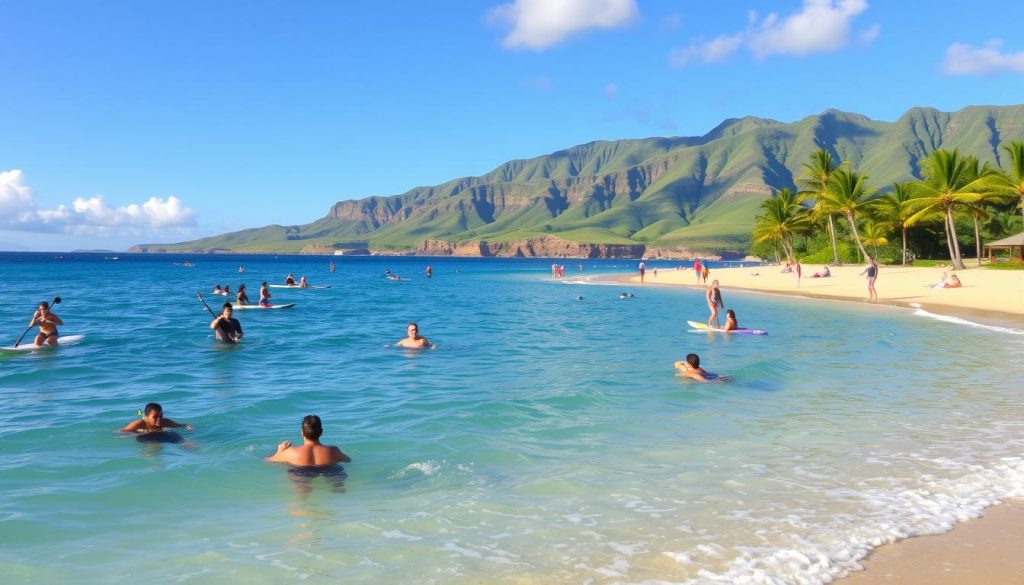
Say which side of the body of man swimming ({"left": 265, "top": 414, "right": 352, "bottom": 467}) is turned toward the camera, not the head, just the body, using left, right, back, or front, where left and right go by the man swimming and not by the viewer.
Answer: back

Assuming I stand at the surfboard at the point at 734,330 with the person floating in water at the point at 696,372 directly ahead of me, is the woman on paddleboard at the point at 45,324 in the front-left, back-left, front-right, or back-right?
front-right

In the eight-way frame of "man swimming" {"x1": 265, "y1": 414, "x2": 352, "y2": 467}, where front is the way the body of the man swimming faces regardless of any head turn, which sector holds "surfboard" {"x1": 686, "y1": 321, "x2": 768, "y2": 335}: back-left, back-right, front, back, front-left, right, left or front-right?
front-right

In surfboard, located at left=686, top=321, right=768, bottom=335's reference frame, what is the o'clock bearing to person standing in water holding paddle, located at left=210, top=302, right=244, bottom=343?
The person standing in water holding paddle is roughly at 11 o'clock from the surfboard.

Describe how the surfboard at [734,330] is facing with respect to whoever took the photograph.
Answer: facing to the left of the viewer

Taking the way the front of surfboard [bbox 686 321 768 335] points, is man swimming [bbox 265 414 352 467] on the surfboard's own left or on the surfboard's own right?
on the surfboard's own left

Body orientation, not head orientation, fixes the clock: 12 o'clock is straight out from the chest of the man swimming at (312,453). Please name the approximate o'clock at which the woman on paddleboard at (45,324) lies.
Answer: The woman on paddleboard is roughly at 11 o'clock from the man swimming.

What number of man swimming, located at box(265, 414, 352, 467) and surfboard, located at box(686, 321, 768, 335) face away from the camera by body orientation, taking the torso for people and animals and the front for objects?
1

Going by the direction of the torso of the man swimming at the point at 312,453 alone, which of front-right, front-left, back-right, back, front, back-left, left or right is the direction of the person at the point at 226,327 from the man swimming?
front

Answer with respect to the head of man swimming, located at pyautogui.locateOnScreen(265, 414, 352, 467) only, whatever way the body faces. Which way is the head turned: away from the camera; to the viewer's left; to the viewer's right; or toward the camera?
away from the camera

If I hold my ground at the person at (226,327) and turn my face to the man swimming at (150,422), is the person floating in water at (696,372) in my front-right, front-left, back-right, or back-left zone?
front-left

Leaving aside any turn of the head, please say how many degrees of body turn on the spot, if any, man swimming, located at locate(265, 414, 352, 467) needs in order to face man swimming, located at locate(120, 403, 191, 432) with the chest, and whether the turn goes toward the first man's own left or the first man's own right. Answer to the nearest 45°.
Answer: approximately 45° to the first man's own left

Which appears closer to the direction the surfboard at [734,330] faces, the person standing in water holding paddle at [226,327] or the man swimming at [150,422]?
the person standing in water holding paddle

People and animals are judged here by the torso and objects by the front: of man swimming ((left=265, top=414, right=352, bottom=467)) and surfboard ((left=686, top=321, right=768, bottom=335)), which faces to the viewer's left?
the surfboard

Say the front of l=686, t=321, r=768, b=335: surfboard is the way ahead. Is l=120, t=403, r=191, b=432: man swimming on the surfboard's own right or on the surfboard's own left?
on the surfboard's own left
